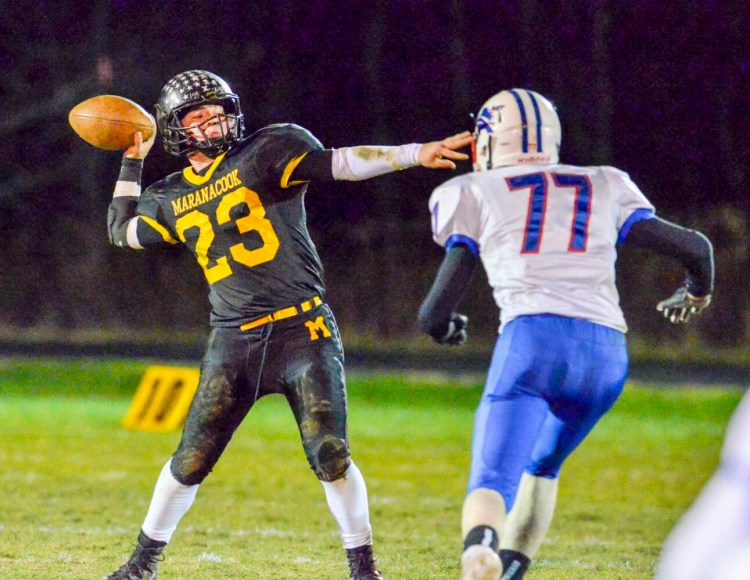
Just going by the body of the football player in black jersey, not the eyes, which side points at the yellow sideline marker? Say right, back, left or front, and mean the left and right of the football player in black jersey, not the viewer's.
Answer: back

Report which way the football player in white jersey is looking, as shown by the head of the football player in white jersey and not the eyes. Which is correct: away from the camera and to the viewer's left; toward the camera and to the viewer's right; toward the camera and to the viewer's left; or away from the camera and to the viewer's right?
away from the camera and to the viewer's left

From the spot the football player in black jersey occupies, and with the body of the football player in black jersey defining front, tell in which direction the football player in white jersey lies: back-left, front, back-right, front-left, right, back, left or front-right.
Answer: front-left

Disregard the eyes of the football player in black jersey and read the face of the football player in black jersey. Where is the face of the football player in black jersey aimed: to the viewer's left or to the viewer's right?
to the viewer's right

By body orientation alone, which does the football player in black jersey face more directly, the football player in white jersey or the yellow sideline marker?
the football player in white jersey

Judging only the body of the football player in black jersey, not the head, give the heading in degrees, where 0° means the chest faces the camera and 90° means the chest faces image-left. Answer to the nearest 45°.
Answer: approximately 0°
